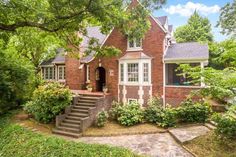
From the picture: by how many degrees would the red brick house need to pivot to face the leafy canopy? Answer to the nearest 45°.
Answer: approximately 45° to its right

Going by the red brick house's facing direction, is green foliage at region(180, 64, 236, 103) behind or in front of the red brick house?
in front

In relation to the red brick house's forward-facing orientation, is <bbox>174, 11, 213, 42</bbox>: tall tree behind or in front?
behind

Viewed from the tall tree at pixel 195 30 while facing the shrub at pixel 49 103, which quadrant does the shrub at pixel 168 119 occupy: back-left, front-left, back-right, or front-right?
front-left

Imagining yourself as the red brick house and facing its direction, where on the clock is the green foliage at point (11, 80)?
The green foliage is roughly at 3 o'clock from the red brick house.

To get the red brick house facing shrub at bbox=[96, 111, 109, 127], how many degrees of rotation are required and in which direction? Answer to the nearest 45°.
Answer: approximately 45° to its right

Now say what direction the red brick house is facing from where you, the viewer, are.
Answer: facing the viewer

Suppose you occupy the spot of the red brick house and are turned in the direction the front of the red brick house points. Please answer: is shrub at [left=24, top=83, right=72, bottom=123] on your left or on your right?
on your right

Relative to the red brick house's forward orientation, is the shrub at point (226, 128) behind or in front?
in front

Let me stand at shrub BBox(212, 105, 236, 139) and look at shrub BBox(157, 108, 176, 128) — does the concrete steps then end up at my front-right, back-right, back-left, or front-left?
front-left
